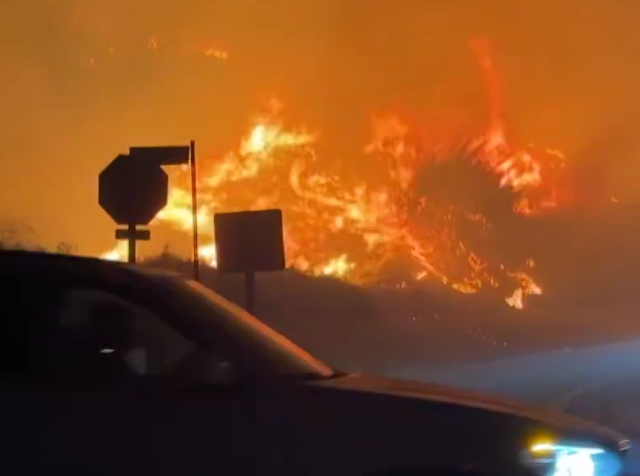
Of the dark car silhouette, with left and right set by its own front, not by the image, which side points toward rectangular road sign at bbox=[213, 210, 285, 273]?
left

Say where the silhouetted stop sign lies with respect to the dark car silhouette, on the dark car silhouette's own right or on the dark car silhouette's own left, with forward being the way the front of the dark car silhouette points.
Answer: on the dark car silhouette's own left

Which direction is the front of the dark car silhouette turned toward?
to the viewer's right
